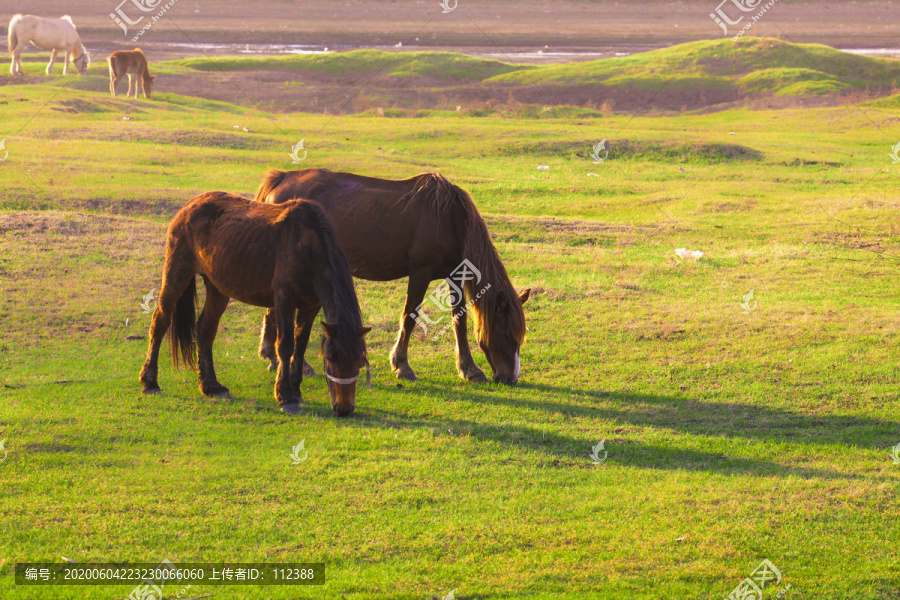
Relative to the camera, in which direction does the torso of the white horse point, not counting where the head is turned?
to the viewer's right

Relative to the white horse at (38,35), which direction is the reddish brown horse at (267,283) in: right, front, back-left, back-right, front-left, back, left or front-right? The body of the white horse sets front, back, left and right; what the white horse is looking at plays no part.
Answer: right

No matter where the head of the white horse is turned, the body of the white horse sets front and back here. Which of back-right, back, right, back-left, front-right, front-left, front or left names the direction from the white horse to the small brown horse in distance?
front-right

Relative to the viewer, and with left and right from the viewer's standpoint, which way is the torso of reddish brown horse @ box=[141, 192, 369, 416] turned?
facing the viewer and to the right of the viewer

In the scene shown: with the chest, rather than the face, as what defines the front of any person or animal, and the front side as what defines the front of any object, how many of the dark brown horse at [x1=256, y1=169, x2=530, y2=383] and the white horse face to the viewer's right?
2

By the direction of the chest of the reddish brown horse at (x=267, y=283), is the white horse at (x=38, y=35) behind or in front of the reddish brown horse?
behind

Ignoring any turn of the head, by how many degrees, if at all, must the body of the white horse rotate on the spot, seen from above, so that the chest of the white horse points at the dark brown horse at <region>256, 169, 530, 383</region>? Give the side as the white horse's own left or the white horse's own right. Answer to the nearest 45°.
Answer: approximately 90° to the white horse's own right

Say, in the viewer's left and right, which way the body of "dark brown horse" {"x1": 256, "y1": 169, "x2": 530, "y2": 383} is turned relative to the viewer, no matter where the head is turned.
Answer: facing to the right of the viewer
